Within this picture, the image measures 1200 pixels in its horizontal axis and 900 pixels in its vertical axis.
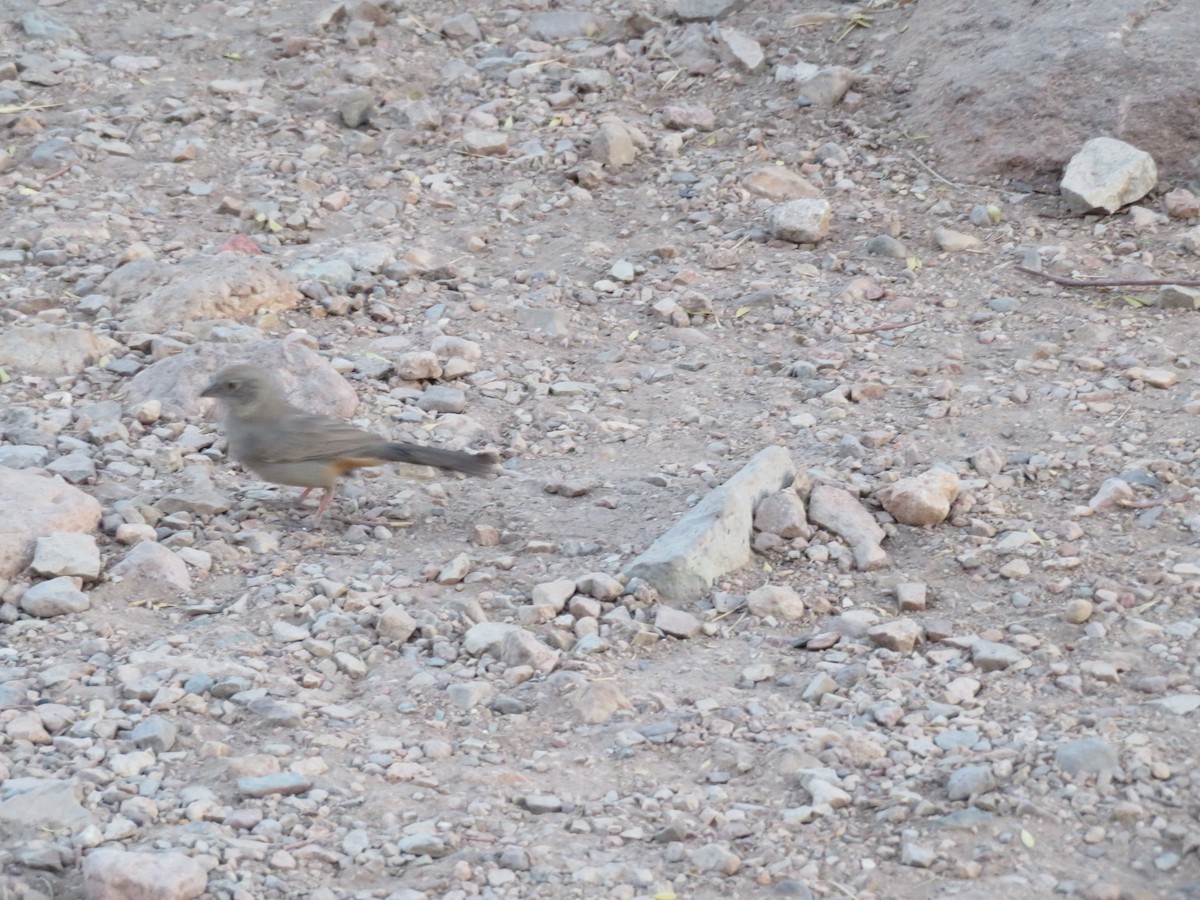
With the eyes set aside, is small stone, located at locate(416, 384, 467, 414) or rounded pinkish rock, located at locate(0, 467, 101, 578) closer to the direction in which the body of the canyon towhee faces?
the rounded pinkish rock

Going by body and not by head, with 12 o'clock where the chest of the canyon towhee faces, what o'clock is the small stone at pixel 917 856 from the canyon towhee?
The small stone is roughly at 8 o'clock from the canyon towhee.

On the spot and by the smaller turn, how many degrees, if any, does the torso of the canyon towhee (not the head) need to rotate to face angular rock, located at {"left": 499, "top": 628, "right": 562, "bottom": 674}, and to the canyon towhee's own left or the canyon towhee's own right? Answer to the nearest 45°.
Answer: approximately 135° to the canyon towhee's own left

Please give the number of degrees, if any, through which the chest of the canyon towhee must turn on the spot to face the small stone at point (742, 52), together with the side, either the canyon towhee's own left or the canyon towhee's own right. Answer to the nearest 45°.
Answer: approximately 135° to the canyon towhee's own right

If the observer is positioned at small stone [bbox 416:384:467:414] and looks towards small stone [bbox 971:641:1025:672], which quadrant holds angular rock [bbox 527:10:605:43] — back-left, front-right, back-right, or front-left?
back-left

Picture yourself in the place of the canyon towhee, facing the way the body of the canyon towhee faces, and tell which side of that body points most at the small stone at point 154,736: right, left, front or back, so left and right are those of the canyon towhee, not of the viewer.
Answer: left

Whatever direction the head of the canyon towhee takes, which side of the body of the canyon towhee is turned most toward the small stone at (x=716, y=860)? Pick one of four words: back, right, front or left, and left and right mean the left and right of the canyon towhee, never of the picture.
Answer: left

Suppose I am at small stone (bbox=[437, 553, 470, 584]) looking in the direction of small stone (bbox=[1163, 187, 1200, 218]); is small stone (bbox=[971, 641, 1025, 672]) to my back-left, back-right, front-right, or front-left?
front-right

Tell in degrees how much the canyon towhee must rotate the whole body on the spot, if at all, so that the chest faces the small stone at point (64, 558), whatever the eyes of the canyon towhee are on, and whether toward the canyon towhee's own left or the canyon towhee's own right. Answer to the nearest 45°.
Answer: approximately 45° to the canyon towhee's own left

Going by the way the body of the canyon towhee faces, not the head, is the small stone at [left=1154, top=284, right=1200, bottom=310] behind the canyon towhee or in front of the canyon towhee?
behind

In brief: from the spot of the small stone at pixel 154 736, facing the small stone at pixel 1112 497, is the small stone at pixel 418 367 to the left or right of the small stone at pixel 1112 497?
left

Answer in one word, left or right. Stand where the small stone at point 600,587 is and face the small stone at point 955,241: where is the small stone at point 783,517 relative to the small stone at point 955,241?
right

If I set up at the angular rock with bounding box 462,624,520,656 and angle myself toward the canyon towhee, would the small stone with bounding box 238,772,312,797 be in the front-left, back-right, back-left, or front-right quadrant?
back-left

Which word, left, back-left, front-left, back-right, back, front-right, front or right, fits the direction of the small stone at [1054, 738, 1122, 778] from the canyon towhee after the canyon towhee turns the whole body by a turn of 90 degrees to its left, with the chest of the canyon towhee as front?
front-left

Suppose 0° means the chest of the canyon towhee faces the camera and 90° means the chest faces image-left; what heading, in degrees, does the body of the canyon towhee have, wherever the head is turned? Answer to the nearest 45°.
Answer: approximately 90°

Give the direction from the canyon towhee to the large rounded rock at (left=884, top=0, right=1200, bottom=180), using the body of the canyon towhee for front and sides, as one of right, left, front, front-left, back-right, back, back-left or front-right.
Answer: back-right

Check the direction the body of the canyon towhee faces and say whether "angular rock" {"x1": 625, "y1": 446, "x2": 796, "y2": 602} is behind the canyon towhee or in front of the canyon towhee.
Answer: behind

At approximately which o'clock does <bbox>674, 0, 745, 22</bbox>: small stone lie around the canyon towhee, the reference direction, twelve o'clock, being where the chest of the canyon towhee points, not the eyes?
The small stone is roughly at 4 o'clock from the canyon towhee.
